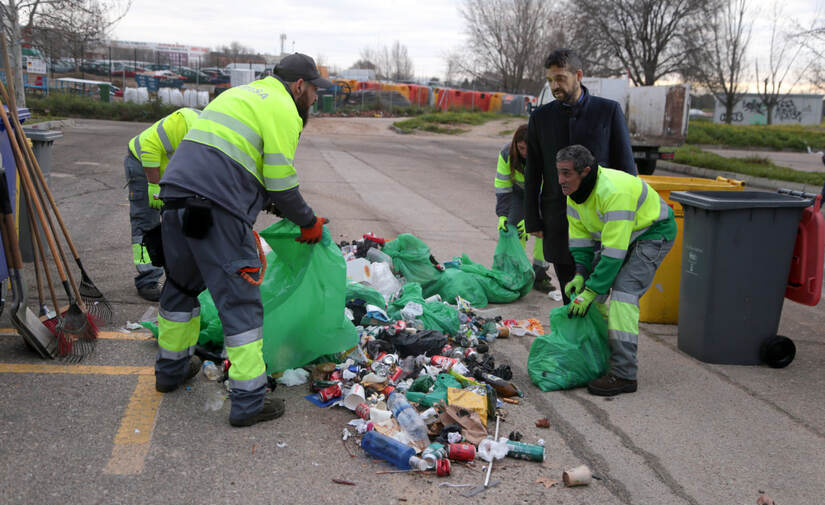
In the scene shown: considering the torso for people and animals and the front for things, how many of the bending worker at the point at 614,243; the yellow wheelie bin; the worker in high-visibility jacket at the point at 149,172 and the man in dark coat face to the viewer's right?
1

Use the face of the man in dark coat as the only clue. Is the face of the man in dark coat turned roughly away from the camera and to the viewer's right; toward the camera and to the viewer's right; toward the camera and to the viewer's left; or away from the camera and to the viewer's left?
toward the camera and to the viewer's left

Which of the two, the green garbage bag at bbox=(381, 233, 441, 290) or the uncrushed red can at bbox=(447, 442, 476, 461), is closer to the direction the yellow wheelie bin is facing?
the green garbage bag

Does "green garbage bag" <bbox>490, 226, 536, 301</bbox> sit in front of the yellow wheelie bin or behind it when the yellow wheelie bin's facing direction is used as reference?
in front

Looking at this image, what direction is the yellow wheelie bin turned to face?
to the viewer's left

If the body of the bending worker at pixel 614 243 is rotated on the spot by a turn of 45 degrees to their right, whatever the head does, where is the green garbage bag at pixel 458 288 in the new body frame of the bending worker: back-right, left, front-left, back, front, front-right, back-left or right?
front

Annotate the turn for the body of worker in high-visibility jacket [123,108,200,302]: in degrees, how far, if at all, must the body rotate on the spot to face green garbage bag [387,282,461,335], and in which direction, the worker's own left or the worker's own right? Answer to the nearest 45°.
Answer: approximately 45° to the worker's own right

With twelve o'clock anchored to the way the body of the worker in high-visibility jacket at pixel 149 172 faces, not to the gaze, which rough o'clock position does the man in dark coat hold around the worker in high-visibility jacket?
The man in dark coat is roughly at 1 o'clock from the worker in high-visibility jacket.

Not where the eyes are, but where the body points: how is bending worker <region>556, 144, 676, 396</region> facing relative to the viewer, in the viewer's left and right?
facing to the left of the viewer

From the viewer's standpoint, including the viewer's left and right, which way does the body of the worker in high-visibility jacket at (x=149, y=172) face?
facing to the right of the viewer

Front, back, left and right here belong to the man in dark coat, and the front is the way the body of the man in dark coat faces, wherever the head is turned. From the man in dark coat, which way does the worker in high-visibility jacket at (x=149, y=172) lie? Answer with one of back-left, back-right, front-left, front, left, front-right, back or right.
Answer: front-right

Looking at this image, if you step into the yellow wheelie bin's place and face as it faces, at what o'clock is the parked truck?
The parked truck is roughly at 3 o'clock from the yellow wheelie bin.

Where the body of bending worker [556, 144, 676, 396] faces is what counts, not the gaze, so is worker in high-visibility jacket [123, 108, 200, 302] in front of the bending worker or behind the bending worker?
in front

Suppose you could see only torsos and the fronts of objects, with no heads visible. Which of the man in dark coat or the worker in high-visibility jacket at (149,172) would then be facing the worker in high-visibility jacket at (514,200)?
the worker in high-visibility jacket at (149,172)

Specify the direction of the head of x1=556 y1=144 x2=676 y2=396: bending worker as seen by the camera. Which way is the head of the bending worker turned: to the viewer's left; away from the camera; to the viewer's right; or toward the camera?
to the viewer's left

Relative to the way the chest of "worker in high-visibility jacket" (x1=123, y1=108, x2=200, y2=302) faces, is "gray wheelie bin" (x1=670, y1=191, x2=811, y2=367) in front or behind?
in front
